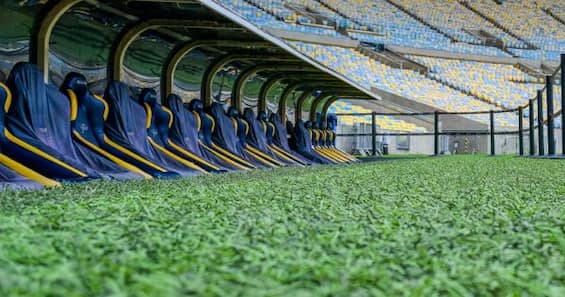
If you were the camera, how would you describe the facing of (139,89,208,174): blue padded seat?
facing the viewer and to the right of the viewer

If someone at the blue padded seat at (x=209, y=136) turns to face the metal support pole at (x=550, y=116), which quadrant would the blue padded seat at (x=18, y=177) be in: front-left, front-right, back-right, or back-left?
back-right

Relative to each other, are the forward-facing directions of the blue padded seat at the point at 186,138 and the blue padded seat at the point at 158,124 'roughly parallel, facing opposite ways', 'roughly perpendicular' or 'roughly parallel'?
roughly parallel

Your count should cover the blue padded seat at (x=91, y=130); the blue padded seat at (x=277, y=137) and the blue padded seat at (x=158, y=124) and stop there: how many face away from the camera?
0

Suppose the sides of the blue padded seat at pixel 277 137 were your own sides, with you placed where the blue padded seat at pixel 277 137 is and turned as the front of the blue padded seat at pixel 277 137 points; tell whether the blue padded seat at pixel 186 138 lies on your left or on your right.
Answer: on your right

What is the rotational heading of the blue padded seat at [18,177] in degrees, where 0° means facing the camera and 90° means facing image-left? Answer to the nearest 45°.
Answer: approximately 315°

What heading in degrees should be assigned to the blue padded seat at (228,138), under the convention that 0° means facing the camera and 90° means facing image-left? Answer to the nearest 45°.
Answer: approximately 315°

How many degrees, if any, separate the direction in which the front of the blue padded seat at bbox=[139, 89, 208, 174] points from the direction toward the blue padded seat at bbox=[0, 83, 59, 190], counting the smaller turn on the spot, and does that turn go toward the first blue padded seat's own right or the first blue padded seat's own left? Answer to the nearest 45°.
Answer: approximately 45° to the first blue padded seat's own right

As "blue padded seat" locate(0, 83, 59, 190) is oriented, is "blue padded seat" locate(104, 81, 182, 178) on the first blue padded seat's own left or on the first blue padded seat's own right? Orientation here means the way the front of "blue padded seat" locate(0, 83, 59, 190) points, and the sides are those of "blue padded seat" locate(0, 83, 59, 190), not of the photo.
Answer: on the first blue padded seat's own left
